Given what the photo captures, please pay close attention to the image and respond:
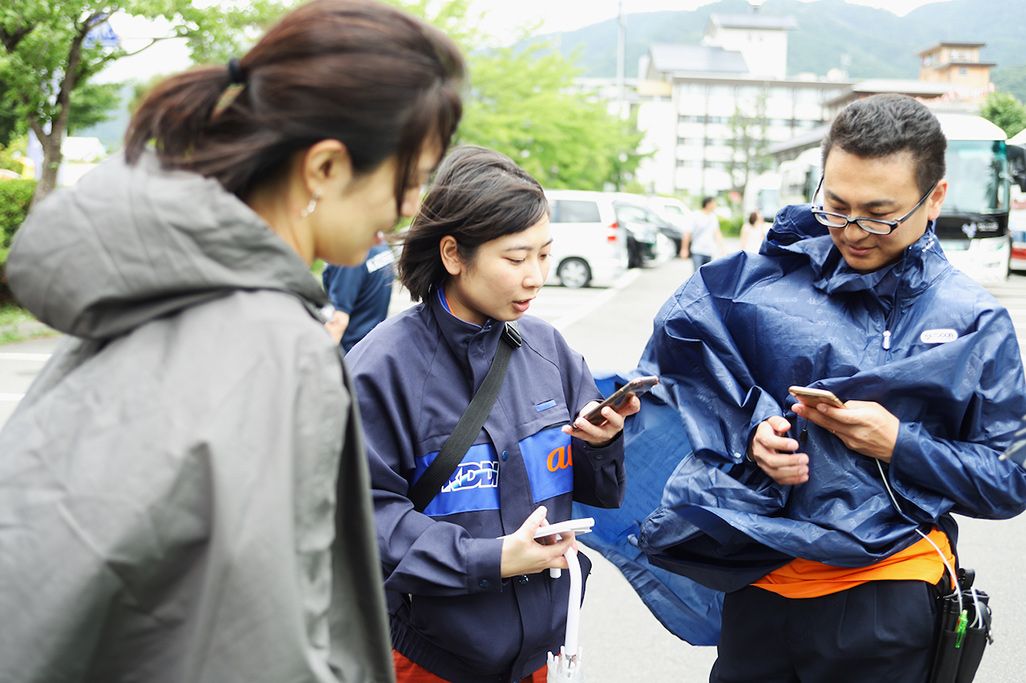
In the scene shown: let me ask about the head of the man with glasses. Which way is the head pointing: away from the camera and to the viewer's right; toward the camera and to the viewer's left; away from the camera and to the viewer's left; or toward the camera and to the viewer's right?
toward the camera and to the viewer's left

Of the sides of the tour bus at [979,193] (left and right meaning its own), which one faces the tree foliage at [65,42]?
right

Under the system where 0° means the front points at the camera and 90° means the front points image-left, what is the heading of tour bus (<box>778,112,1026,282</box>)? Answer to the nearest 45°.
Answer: approximately 315°

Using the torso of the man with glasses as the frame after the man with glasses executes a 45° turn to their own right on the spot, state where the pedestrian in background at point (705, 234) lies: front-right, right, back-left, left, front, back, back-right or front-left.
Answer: right

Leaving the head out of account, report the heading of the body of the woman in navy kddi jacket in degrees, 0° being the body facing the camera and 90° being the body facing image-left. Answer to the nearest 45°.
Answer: approximately 315°

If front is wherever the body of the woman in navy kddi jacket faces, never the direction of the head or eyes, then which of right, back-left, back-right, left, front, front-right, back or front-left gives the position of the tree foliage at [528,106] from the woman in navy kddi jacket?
back-left

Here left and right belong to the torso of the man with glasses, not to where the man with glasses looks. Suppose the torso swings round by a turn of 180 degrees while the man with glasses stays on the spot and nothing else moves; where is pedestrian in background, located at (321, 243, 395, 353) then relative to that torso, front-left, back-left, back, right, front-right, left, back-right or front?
left

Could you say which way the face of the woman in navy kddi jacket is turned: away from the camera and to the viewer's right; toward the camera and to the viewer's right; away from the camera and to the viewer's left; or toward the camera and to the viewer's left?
toward the camera and to the viewer's right

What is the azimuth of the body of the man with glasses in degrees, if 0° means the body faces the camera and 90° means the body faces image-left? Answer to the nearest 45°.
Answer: approximately 45°

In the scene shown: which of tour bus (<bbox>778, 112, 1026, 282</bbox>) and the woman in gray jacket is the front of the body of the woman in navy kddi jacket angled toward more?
the woman in gray jacket

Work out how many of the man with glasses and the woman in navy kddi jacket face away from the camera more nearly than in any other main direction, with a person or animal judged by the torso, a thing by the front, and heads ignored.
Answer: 0
